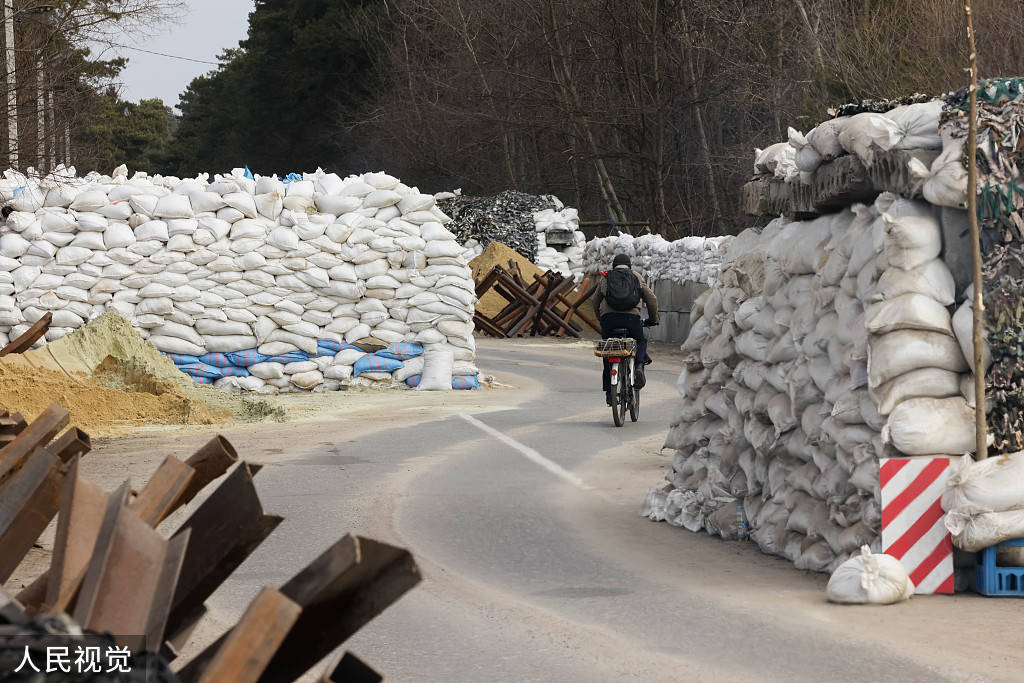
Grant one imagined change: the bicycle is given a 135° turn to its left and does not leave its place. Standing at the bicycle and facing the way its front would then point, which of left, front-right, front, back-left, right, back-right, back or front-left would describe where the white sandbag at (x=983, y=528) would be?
front-left

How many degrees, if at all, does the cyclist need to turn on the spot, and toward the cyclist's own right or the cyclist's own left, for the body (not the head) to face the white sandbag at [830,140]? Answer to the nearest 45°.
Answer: approximately 180°

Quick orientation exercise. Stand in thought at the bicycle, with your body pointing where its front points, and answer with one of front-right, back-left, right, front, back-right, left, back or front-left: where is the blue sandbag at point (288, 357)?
front-left

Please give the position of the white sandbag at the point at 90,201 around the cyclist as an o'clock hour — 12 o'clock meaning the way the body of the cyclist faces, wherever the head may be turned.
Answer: The white sandbag is roughly at 10 o'clock from the cyclist.

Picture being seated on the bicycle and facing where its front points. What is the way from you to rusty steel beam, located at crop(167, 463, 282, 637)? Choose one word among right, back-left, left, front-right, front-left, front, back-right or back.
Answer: back

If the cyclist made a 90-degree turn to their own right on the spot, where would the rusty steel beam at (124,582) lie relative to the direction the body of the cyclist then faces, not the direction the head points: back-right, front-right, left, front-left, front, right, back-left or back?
right

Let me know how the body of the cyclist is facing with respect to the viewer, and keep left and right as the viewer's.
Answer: facing away from the viewer

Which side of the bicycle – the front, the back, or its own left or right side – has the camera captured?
back

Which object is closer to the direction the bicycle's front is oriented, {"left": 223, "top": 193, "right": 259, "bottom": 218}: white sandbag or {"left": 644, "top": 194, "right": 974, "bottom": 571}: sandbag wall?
the white sandbag

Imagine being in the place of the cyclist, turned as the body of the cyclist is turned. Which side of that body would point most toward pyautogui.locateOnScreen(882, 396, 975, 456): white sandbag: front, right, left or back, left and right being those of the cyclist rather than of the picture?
back

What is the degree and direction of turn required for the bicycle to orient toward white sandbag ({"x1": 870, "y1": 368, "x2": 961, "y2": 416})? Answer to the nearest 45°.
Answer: approximately 180°

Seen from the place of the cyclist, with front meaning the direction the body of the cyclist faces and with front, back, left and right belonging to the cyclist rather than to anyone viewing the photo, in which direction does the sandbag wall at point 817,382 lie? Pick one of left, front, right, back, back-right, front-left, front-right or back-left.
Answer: back

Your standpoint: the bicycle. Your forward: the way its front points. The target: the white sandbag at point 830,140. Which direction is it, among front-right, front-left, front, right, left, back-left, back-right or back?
back
